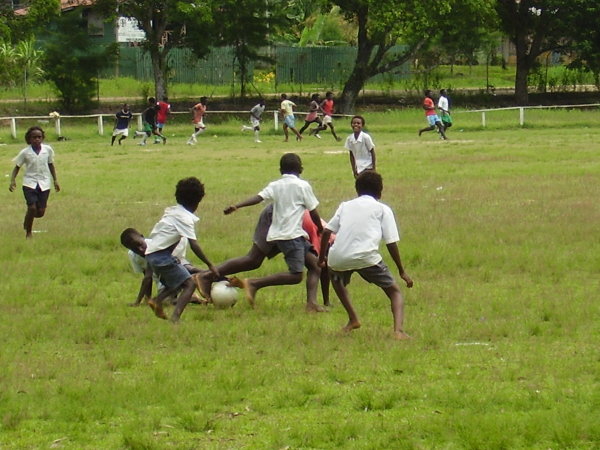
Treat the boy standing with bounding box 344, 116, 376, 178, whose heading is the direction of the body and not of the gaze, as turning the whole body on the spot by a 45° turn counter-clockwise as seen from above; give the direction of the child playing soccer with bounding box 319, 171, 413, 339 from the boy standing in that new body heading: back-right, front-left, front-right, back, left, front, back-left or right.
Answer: front

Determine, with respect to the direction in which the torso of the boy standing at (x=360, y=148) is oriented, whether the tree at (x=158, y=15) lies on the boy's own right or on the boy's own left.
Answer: on the boy's own right

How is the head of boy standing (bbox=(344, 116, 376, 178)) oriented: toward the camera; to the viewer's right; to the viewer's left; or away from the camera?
toward the camera

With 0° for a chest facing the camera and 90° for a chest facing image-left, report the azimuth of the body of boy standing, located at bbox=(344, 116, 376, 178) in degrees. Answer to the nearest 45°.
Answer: approximately 45°
